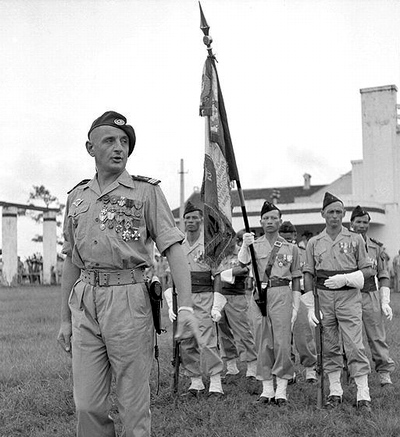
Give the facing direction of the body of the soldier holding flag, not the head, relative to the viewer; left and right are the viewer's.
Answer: facing the viewer

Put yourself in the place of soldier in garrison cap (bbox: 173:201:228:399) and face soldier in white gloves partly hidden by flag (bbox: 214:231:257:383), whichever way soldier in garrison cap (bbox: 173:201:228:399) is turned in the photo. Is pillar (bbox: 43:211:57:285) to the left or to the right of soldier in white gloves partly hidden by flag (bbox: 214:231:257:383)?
left

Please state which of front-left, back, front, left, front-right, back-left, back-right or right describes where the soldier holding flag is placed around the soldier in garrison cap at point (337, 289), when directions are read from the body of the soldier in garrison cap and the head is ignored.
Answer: right

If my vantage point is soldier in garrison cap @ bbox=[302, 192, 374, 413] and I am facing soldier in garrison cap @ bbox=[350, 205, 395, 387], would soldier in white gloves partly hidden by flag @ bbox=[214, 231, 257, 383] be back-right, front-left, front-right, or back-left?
front-left

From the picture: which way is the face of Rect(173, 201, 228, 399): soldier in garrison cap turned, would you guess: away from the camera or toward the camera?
toward the camera

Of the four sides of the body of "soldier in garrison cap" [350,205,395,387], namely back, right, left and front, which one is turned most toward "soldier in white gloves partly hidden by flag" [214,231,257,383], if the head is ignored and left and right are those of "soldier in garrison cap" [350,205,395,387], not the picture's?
right

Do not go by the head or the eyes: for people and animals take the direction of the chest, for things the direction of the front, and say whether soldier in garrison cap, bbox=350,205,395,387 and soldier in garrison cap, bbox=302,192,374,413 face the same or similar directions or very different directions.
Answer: same or similar directions

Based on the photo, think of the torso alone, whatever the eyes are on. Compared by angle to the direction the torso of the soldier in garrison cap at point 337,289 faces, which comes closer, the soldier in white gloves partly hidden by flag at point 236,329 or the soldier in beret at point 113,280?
the soldier in beret

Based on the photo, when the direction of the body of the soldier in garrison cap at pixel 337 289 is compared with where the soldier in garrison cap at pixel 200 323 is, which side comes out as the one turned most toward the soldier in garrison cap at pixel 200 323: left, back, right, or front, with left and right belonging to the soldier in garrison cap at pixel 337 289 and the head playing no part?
right

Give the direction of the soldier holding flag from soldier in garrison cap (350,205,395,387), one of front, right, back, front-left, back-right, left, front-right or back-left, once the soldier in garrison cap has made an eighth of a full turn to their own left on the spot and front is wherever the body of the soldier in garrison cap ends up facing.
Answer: right
